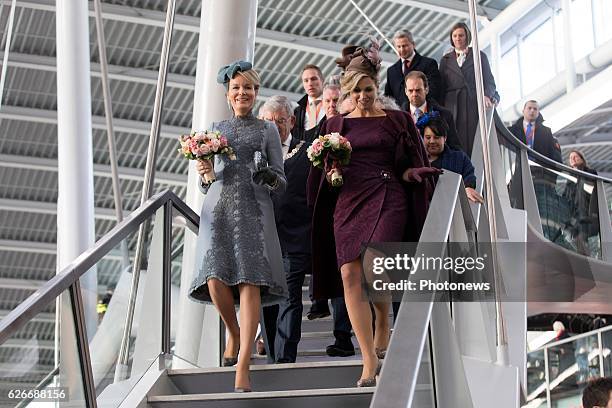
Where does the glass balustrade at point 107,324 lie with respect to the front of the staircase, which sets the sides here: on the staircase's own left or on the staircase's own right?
on the staircase's own right

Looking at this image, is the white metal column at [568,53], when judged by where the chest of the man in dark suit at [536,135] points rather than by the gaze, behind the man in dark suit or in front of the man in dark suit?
behind

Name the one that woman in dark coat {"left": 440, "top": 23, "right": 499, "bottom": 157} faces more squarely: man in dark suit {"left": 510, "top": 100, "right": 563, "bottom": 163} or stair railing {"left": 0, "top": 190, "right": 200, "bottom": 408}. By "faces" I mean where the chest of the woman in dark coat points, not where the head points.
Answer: the stair railing

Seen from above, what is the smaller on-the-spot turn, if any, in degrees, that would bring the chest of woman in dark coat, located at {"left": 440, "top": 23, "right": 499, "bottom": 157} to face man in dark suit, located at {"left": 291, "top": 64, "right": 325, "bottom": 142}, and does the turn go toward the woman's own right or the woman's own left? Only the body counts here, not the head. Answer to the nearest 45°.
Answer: approximately 45° to the woman's own right

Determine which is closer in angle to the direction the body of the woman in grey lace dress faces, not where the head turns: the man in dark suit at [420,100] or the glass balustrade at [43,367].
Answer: the glass balustrade

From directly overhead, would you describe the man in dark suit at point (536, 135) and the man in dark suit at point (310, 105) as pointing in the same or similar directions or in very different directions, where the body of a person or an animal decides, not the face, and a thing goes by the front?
same or similar directions

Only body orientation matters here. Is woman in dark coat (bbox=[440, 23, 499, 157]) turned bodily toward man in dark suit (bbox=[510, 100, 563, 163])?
no

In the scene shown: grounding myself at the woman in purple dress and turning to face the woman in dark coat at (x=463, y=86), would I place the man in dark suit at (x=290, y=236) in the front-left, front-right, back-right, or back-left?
front-left

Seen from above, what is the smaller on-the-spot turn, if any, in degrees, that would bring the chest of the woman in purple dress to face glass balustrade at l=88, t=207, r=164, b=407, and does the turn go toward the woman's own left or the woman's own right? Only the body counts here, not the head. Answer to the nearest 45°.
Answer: approximately 90° to the woman's own right

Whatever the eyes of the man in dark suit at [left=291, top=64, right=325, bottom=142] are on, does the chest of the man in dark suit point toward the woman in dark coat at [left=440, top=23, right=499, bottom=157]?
no

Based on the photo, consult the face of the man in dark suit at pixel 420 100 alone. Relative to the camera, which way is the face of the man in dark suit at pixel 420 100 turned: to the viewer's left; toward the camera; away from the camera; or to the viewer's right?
toward the camera

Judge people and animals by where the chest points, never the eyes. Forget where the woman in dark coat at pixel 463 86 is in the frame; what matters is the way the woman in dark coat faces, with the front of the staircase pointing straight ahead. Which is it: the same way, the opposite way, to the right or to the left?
the same way

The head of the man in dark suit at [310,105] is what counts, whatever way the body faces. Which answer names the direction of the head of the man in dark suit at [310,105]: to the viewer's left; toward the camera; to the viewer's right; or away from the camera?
toward the camera

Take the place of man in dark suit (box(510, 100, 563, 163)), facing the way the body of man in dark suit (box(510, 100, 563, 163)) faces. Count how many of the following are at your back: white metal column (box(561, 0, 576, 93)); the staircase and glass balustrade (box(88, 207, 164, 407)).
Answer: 1

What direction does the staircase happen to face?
toward the camera

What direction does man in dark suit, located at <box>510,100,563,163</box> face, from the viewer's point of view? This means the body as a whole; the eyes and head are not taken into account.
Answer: toward the camera
